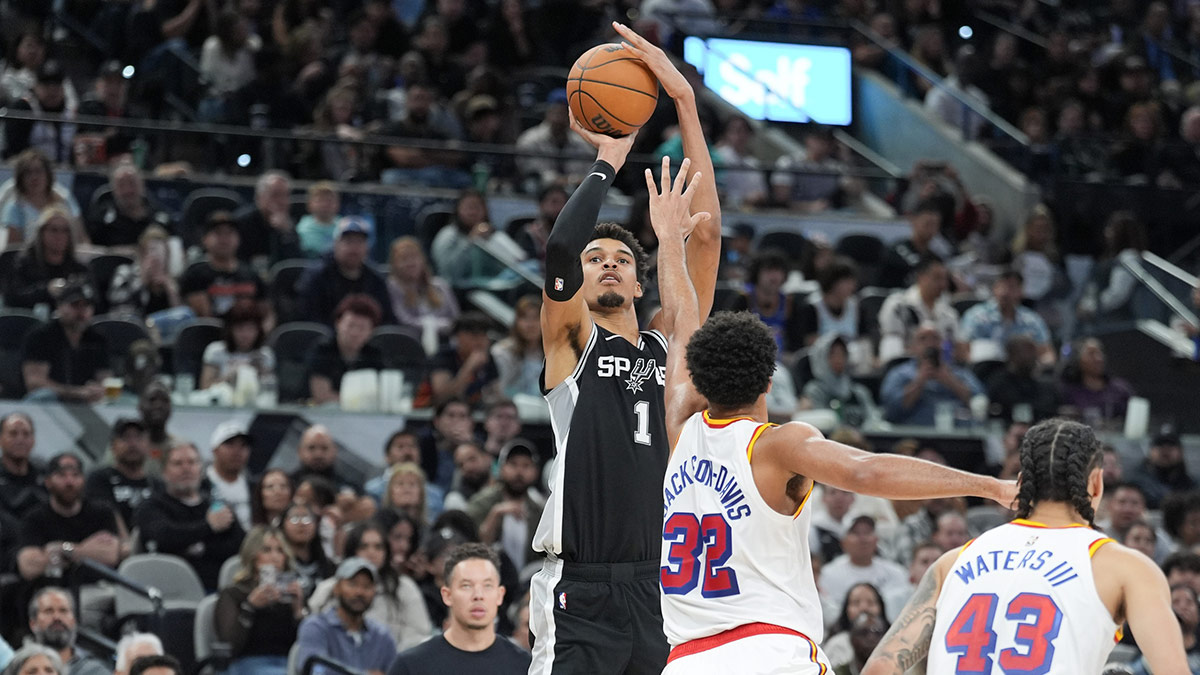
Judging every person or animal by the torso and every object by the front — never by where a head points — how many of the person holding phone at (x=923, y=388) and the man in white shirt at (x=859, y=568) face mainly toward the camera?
2

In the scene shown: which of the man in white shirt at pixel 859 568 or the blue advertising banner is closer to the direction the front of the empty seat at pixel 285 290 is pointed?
the man in white shirt

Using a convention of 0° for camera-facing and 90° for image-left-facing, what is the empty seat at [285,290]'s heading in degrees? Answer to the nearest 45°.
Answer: approximately 315°

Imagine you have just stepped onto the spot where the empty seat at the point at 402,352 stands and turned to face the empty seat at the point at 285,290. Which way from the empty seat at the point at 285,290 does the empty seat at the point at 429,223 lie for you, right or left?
right

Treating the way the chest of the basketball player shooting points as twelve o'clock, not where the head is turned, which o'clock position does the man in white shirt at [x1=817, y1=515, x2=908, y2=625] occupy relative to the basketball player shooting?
The man in white shirt is roughly at 8 o'clock from the basketball player shooting.

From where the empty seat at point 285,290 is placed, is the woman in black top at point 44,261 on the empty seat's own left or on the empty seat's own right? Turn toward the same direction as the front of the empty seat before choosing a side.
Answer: on the empty seat's own right

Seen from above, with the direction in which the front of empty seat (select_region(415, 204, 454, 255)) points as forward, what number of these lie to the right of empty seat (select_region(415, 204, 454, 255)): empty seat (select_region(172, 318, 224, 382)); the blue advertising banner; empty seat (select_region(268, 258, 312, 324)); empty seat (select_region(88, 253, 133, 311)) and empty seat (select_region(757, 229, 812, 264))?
3

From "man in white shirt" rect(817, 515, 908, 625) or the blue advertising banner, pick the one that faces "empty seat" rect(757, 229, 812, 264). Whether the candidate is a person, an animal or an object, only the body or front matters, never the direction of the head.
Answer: the blue advertising banner

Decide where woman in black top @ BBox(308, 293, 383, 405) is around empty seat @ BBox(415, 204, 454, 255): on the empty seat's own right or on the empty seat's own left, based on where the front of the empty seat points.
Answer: on the empty seat's own right

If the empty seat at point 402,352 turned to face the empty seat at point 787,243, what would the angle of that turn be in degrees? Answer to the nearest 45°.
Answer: approximately 90° to its left

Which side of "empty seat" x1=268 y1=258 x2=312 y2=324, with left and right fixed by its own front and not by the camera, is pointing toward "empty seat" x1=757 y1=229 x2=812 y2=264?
left

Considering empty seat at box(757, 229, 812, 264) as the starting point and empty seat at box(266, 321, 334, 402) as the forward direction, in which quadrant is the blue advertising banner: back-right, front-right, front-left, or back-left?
back-right

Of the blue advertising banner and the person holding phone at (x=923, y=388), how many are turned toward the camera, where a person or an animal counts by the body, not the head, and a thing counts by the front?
2

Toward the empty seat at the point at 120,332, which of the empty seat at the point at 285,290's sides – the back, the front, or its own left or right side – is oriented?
right

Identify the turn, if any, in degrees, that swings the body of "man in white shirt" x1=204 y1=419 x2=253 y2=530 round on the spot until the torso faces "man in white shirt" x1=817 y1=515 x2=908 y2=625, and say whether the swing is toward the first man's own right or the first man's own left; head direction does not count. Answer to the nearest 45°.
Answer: approximately 45° to the first man's own left
